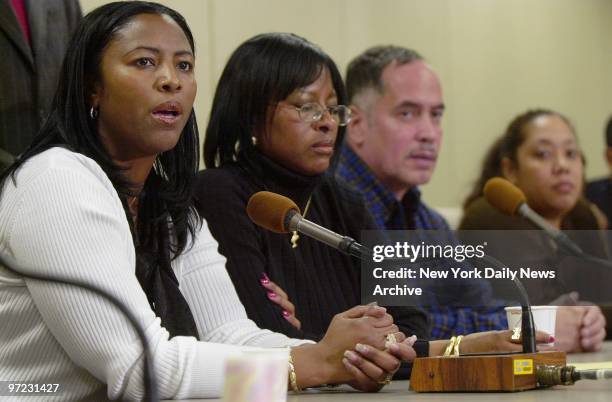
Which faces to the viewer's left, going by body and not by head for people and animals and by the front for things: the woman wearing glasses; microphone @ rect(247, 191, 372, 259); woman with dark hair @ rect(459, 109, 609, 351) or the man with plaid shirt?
the microphone

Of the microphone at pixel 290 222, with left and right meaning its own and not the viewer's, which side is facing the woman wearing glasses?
right

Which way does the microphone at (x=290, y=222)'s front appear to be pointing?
to the viewer's left

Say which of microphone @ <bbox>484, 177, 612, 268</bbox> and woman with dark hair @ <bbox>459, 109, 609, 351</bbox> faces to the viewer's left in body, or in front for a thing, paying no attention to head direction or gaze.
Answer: the microphone

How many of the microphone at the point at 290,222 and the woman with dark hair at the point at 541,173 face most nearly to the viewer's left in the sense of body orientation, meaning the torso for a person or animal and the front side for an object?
1

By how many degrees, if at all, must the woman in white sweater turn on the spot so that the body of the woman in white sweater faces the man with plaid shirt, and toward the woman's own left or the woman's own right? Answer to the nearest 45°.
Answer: approximately 90° to the woman's own left

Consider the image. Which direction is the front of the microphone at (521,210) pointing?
to the viewer's left
